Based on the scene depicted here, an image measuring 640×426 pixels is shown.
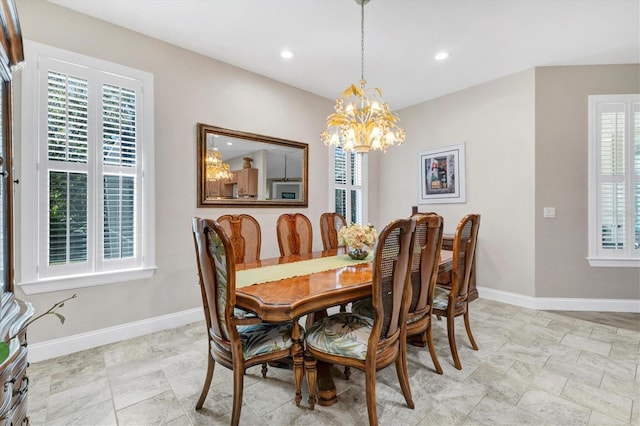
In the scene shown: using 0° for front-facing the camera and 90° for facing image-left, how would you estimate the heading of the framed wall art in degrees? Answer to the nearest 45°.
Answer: approximately 45°

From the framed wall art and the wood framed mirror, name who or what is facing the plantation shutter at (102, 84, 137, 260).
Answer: the framed wall art

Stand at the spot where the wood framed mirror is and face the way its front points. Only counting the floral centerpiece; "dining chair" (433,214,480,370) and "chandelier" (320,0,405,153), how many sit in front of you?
3

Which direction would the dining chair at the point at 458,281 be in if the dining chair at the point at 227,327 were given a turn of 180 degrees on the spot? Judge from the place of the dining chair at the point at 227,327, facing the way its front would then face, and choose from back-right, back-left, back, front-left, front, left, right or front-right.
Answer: back-left

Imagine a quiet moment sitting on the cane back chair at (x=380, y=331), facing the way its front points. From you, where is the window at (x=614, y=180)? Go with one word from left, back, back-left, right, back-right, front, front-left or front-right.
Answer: right

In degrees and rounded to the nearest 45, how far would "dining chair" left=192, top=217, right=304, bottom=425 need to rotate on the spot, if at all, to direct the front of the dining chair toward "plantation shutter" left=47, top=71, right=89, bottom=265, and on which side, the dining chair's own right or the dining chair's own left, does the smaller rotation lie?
approximately 90° to the dining chair's own left

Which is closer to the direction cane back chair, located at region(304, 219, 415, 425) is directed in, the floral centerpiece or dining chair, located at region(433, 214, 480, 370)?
the floral centerpiece

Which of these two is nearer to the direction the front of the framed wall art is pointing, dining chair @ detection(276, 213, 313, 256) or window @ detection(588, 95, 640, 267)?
the dining chair

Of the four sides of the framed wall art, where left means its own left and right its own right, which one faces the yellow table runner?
front

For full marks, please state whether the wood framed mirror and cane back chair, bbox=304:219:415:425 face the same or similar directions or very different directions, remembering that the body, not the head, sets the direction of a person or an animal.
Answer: very different directions

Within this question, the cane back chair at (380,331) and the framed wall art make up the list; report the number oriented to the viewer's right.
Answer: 0

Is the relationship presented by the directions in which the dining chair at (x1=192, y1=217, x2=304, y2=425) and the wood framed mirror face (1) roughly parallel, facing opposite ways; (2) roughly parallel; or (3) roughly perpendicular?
roughly perpendicular

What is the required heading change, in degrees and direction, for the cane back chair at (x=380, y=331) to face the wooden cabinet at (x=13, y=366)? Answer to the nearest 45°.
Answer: approximately 90° to its left

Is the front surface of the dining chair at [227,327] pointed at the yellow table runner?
yes

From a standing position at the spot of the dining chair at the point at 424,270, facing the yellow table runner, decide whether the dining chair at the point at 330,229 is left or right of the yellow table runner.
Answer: right

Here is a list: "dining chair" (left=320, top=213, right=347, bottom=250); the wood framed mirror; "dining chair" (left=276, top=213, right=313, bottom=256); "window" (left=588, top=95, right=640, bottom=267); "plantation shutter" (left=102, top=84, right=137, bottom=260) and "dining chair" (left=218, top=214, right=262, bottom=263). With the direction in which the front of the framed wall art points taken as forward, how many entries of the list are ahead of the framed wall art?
5

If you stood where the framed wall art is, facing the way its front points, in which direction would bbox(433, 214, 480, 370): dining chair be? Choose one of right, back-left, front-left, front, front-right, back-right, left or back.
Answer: front-left

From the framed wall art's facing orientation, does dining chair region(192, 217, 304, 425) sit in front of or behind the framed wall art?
in front

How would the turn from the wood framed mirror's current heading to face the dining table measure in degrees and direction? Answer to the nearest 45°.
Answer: approximately 45° to its right

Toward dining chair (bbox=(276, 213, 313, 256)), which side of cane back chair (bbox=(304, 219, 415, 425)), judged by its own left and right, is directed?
front
